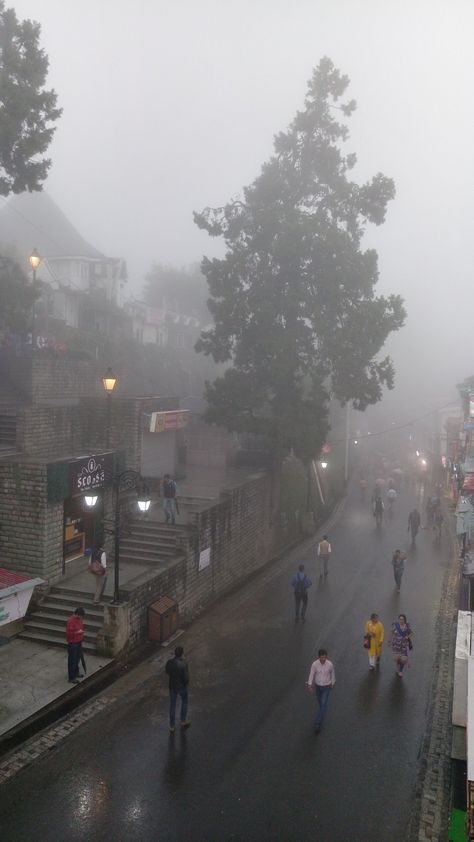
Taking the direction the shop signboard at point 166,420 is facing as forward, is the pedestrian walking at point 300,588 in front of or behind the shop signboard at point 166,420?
in front

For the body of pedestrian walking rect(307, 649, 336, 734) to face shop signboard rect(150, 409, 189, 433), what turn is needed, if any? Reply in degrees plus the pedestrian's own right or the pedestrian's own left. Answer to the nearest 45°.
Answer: approximately 135° to the pedestrian's own right

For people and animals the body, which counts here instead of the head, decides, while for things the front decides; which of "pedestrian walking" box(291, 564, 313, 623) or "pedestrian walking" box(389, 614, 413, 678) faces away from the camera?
"pedestrian walking" box(291, 564, 313, 623)

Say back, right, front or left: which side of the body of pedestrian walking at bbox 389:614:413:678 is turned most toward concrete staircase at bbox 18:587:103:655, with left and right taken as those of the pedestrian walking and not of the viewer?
right

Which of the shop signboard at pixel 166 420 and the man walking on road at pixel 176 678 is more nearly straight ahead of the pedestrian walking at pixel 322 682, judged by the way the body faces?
the man walking on road

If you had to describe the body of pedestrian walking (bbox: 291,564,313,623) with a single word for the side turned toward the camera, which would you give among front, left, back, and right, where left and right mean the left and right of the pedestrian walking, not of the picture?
back

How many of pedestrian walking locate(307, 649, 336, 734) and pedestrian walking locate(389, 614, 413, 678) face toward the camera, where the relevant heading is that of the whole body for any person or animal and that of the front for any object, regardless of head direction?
2

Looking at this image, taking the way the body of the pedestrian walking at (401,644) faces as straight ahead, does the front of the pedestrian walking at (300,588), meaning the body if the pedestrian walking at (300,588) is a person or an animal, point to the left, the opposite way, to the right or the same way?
the opposite way

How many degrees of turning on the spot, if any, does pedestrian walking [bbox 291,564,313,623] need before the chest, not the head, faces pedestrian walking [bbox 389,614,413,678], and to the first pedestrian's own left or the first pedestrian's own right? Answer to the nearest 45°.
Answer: approximately 135° to the first pedestrian's own right

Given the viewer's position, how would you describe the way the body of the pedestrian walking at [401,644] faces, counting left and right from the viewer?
facing the viewer

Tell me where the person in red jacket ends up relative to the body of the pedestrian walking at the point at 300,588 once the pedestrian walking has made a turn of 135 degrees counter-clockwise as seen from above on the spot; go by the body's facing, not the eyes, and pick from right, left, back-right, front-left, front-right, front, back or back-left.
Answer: front

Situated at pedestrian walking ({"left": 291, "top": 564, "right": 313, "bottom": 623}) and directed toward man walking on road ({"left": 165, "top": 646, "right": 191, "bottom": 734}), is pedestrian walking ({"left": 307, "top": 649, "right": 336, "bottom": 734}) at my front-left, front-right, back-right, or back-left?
front-left

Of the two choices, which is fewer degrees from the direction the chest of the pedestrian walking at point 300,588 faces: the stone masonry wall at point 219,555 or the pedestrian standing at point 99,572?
the stone masonry wall

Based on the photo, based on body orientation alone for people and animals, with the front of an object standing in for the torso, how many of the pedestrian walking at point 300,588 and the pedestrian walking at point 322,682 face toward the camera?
1

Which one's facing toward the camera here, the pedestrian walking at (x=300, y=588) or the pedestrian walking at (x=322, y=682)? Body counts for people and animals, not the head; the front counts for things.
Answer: the pedestrian walking at (x=322, y=682)

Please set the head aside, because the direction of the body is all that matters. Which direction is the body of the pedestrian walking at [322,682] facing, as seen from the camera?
toward the camera

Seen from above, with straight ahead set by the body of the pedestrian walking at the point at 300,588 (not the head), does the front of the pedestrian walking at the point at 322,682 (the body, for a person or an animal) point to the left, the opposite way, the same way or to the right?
the opposite way
